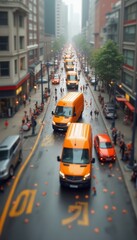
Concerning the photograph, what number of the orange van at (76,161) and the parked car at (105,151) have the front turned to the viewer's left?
0

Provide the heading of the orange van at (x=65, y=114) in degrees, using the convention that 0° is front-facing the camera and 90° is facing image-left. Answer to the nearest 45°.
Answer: approximately 45°

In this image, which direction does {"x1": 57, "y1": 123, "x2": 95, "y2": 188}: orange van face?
toward the camera

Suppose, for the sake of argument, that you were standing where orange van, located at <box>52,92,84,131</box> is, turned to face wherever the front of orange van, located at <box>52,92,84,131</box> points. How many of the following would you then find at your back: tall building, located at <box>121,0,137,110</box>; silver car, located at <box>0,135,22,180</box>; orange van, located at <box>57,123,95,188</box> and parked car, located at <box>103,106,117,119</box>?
2

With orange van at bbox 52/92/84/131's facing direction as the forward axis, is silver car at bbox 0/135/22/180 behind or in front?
in front

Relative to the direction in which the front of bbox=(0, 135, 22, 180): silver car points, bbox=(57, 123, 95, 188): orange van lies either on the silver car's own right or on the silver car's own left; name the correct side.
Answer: on the silver car's own left

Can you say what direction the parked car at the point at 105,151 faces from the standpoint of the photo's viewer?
facing the viewer and to the right of the viewer

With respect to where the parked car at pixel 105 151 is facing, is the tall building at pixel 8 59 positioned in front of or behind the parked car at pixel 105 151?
behind

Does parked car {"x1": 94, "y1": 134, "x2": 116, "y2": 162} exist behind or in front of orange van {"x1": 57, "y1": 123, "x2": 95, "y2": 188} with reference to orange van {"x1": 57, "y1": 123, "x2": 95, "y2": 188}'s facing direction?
behind

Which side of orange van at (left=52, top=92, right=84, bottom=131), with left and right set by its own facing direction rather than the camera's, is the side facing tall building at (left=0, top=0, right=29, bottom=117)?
right

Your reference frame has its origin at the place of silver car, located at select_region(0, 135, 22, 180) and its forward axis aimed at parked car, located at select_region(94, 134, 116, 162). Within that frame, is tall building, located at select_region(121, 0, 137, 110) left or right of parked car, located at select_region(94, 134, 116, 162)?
left

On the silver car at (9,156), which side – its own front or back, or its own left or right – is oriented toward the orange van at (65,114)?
back

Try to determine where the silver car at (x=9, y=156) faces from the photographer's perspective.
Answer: facing the viewer and to the left of the viewer

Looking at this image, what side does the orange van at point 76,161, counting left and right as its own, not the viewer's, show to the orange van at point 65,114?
back
